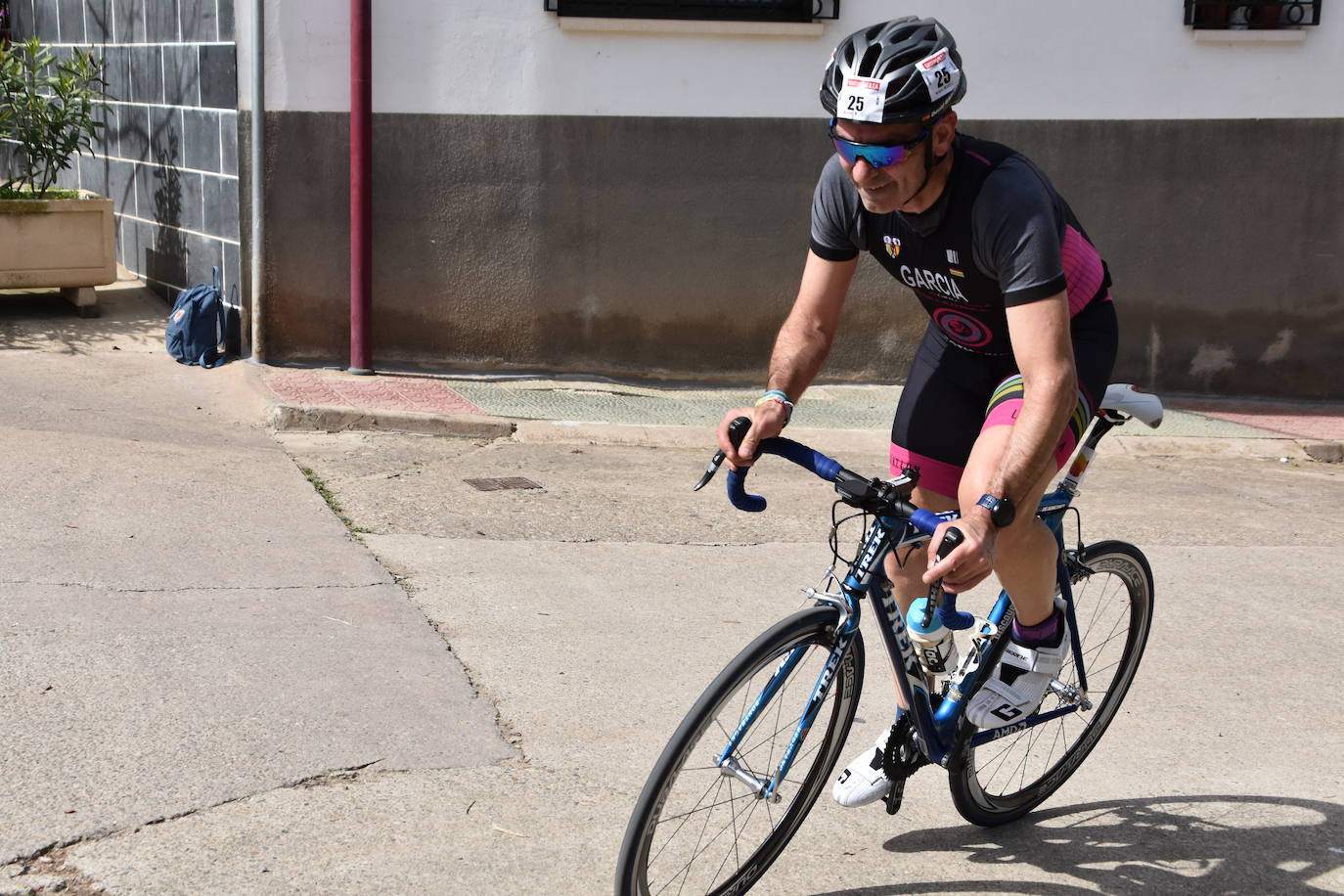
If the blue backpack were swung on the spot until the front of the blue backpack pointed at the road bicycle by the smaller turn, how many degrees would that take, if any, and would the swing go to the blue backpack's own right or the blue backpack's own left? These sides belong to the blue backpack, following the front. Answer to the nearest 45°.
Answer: approximately 45° to the blue backpack's own left

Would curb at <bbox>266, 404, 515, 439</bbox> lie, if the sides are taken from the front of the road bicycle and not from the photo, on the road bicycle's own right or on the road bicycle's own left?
on the road bicycle's own right

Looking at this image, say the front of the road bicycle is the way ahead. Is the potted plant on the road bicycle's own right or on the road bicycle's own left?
on the road bicycle's own right

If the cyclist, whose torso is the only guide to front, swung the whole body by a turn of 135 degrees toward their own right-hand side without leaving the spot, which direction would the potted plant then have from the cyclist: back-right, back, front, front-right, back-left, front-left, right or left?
front-left

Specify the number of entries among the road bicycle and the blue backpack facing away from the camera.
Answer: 0

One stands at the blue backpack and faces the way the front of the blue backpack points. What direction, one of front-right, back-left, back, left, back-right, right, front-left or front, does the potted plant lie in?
right

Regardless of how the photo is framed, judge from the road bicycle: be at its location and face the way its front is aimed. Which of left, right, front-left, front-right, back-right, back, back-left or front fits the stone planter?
right

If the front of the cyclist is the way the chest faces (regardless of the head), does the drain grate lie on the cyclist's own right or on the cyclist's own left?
on the cyclist's own right

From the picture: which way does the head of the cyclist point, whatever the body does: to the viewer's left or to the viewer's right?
to the viewer's left

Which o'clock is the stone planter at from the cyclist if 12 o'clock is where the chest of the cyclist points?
The stone planter is roughly at 3 o'clock from the cyclist.
